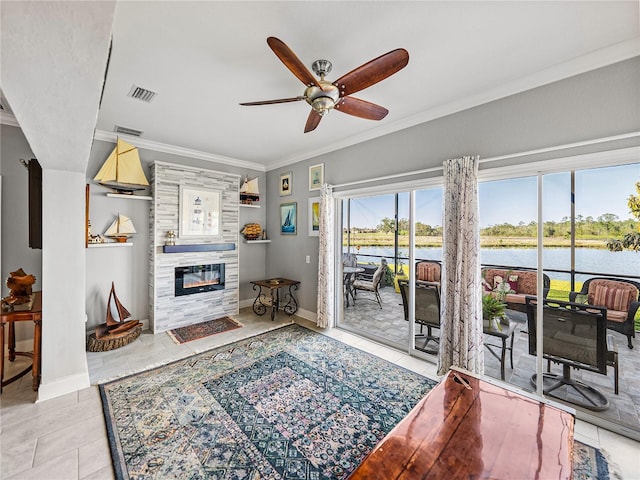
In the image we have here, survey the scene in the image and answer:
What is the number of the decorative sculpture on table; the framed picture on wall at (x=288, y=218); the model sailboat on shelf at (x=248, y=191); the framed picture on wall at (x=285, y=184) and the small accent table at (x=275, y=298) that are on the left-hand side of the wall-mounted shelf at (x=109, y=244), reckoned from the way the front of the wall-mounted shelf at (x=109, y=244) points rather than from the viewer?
4

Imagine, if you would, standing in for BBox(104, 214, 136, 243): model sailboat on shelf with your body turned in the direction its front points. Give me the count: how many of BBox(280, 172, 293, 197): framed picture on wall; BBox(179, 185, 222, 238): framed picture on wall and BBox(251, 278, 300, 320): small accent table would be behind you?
3

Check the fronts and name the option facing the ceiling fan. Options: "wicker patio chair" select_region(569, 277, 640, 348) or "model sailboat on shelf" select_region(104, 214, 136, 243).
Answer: the wicker patio chair

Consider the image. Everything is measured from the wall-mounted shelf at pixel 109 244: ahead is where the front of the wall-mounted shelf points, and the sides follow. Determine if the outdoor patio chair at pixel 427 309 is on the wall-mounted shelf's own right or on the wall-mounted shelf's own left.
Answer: on the wall-mounted shelf's own left

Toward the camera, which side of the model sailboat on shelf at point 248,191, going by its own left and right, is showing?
left

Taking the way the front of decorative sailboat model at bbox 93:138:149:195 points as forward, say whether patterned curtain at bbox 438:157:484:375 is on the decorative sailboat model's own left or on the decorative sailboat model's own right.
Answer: on the decorative sailboat model's own left

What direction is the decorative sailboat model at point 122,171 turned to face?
to the viewer's left

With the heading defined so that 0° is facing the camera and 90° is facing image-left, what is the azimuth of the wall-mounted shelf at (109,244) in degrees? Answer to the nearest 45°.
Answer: approximately 0°

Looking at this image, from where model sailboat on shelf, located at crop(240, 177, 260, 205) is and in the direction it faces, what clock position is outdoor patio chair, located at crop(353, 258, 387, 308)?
The outdoor patio chair is roughly at 7 o'clock from the model sailboat on shelf.
